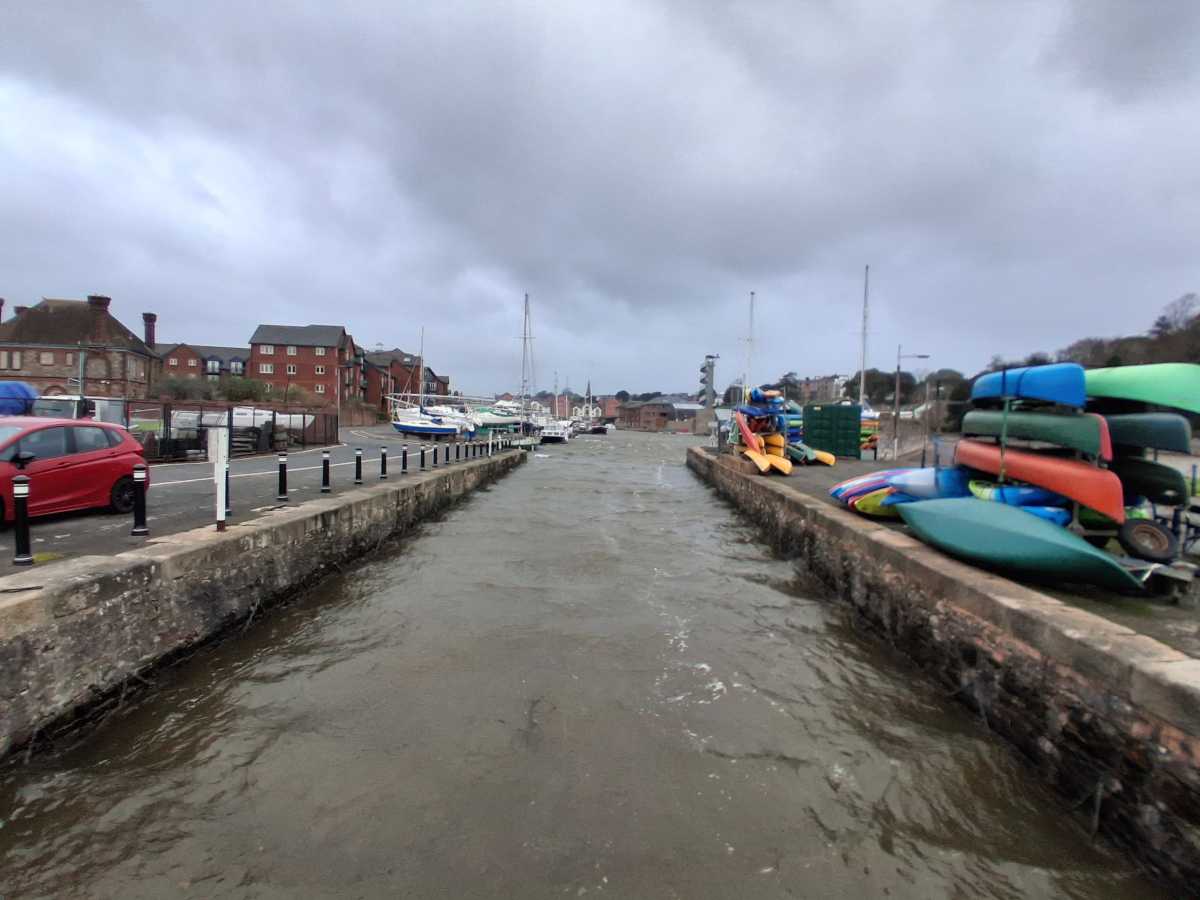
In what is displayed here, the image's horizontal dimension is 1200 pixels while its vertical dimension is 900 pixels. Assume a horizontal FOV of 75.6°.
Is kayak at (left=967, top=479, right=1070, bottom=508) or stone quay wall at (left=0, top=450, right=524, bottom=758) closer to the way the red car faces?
the stone quay wall

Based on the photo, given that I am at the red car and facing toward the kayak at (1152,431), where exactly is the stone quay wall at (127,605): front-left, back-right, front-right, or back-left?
front-right

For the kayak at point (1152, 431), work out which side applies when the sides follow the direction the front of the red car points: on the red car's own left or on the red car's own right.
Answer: on the red car's own left

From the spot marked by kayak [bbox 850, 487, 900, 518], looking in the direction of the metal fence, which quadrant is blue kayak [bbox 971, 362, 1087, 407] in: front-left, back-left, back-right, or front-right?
back-left
